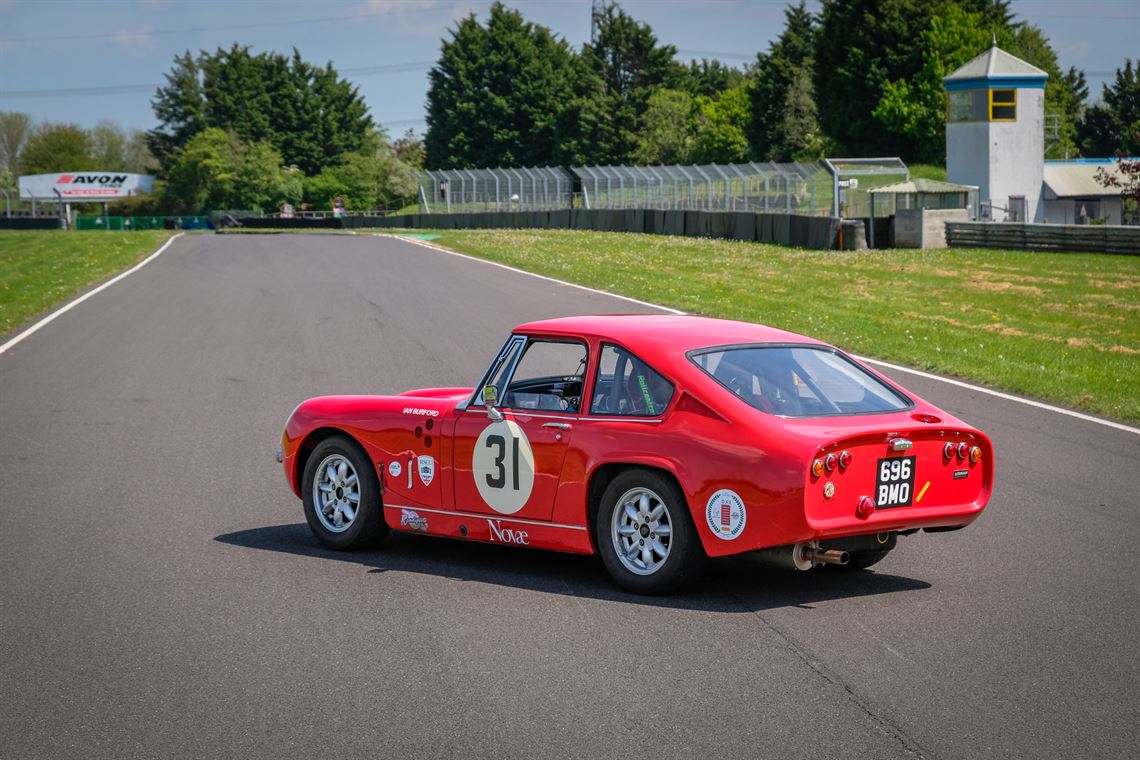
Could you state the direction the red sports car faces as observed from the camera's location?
facing away from the viewer and to the left of the viewer

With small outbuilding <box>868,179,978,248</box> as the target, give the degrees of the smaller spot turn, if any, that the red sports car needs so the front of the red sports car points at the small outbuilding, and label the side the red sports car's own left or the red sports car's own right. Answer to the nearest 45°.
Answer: approximately 45° to the red sports car's own right
